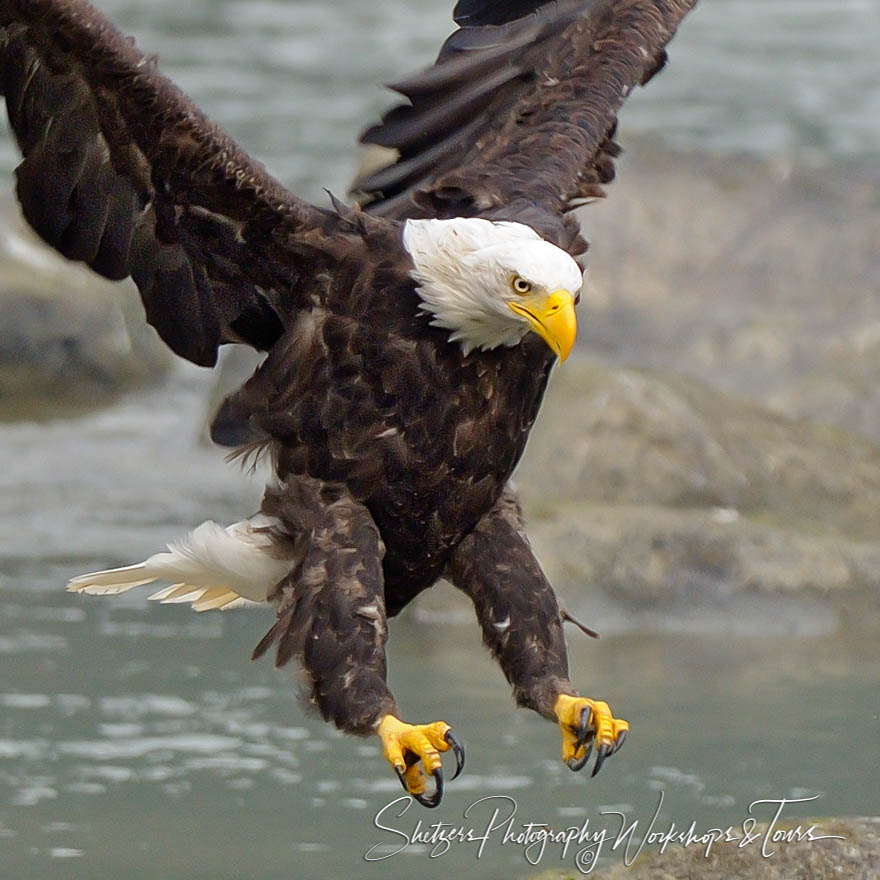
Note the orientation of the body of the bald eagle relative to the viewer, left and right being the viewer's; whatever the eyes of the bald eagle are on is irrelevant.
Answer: facing the viewer and to the right of the viewer
